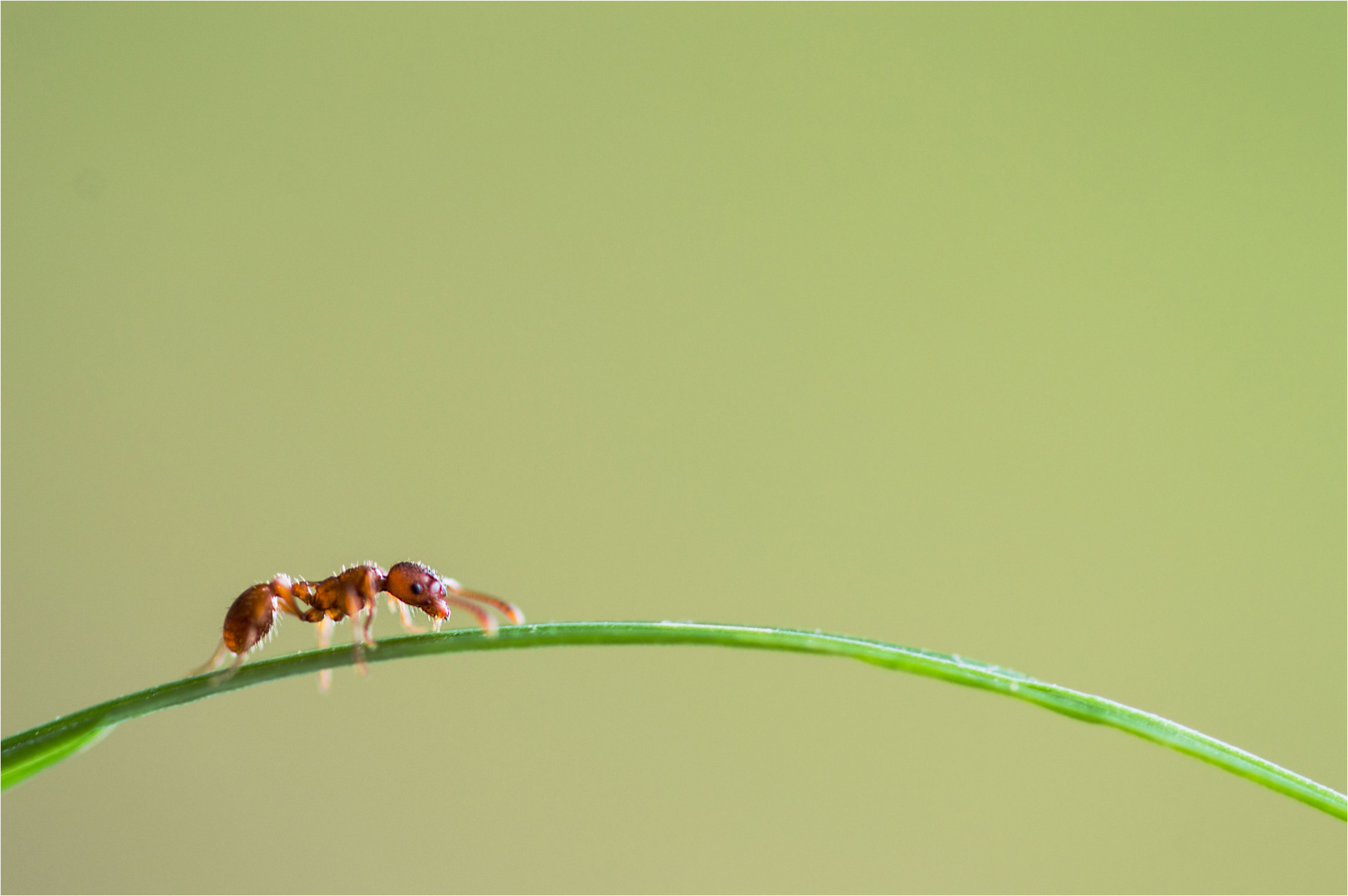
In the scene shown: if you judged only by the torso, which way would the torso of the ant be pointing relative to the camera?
to the viewer's right
